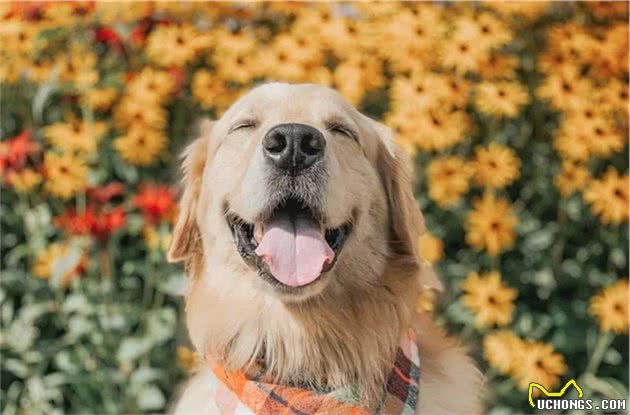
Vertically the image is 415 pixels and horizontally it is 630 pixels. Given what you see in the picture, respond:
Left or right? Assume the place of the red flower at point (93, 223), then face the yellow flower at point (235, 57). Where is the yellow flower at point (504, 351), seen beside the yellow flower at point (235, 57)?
right

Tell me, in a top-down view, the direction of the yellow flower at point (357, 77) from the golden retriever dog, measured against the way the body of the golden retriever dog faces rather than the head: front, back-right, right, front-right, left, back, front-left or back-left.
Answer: back

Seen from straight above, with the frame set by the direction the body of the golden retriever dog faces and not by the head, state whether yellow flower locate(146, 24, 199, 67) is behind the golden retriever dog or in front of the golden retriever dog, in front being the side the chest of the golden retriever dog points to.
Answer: behind

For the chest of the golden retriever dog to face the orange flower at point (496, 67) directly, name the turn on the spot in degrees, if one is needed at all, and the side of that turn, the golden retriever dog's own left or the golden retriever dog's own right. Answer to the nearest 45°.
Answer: approximately 135° to the golden retriever dog's own left

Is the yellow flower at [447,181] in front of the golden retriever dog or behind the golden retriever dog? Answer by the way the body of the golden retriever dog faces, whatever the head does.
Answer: behind

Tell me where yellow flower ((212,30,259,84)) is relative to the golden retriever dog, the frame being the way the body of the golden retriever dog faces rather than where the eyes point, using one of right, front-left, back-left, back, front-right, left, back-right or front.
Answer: back

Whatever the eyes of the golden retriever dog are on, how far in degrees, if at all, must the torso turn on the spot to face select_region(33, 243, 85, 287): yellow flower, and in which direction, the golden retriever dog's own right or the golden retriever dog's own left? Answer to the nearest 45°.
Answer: approximately 135° to the golden retriever dog's own right

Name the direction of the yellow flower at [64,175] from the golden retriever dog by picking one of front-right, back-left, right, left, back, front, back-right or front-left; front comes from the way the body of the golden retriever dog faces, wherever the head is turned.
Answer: back-right

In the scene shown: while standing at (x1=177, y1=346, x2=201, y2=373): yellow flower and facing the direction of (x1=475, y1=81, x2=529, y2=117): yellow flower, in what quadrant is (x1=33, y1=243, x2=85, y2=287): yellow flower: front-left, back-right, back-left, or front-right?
back-left

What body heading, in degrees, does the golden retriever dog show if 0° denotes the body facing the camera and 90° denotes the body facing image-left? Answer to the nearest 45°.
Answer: approximately 0°

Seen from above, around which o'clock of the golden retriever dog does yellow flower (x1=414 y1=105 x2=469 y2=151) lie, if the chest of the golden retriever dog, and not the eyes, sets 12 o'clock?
The yellow flower is roughly at 7 o'clock from the golden retriever dog.

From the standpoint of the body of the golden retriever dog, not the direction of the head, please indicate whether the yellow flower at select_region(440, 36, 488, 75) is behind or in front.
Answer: behind

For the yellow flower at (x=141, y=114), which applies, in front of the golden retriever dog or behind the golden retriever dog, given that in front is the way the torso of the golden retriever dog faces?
behind

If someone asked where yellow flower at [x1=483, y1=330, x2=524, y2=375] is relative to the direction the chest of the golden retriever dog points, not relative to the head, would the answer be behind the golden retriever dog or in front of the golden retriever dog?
behind
